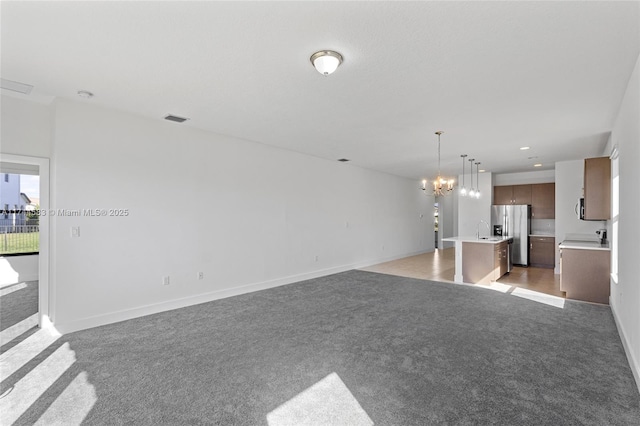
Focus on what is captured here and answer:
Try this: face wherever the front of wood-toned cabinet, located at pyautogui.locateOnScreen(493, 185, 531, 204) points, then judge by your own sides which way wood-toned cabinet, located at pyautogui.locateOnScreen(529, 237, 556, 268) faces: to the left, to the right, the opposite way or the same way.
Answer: the same way

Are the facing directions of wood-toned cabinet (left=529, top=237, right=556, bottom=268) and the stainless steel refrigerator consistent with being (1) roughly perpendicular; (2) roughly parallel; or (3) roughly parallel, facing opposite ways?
roughly parallel

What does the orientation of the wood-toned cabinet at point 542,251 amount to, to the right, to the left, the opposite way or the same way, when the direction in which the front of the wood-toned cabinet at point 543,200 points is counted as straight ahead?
the same way

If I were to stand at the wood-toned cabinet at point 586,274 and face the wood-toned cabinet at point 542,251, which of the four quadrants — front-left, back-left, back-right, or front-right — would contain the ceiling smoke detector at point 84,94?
back-left

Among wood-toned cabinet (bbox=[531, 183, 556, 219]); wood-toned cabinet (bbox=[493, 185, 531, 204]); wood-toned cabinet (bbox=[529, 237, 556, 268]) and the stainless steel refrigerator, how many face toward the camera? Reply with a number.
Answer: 4

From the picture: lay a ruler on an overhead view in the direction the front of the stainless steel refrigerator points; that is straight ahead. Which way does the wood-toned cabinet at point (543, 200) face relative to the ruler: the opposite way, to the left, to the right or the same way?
the same way

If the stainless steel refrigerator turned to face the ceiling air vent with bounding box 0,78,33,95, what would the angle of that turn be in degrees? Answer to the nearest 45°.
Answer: approximately 45° to its right

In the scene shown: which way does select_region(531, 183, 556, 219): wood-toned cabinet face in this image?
toward the camera

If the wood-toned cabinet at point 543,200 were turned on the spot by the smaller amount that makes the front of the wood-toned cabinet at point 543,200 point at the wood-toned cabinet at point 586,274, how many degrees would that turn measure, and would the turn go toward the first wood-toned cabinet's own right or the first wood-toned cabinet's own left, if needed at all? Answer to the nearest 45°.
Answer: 0° — it already faces it

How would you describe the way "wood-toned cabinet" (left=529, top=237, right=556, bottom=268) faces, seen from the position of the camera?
facing the viewer

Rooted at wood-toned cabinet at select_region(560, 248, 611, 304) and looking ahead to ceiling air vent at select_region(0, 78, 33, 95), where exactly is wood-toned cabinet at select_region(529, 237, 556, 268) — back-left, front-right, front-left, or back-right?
back-right

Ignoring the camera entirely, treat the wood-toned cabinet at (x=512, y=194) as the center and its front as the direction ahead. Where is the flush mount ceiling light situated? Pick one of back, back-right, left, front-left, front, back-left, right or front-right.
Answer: front

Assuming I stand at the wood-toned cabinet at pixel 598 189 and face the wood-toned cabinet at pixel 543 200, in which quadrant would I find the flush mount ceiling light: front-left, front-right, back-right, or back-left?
back-left

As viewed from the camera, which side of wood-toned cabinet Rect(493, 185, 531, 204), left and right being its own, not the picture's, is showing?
front
